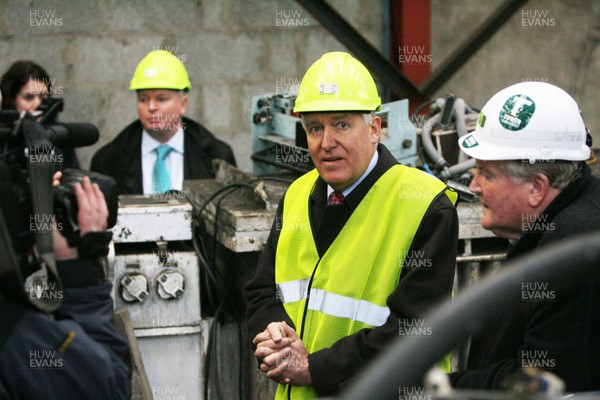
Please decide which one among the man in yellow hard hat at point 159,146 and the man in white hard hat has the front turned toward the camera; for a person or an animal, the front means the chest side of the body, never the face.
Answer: the man in yellow hard hat

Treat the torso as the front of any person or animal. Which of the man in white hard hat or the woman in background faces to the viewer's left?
the man in white hard hat

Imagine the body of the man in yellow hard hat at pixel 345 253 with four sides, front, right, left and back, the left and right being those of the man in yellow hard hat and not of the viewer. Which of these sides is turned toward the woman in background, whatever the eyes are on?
right

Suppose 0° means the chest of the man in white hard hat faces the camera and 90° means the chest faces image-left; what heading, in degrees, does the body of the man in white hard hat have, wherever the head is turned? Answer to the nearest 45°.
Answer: approximately 90°

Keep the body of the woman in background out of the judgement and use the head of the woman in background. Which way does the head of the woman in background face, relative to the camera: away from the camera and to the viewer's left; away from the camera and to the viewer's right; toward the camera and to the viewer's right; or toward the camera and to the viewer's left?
toward the camera and to the viewer's right

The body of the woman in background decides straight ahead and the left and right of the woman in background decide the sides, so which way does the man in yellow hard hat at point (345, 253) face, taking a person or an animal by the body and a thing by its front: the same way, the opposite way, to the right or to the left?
to the right

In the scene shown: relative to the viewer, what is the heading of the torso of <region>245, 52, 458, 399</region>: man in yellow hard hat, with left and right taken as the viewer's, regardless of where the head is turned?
facing the viewer and to the left of the viewer

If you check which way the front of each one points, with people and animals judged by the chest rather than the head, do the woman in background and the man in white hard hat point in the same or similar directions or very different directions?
very different directions

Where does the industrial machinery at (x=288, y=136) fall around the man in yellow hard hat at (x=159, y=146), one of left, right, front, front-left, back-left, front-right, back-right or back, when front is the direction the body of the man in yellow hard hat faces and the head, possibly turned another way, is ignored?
front-left

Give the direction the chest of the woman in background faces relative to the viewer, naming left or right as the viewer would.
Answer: facing the viewer and to the right of the viewer

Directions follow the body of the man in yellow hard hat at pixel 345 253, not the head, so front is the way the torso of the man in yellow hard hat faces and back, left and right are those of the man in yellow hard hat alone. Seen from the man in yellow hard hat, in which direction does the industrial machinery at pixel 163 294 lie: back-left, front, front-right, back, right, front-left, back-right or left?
right

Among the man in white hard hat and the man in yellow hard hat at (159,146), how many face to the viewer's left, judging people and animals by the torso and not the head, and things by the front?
1

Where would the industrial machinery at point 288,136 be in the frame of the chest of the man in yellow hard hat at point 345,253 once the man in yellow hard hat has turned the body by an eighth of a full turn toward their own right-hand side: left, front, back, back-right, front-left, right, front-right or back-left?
right

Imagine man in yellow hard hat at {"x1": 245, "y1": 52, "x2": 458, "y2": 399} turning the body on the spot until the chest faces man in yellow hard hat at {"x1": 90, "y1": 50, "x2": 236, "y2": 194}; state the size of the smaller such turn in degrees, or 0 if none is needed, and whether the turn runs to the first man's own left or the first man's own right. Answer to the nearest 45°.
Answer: approximately 90° to the first man's own right

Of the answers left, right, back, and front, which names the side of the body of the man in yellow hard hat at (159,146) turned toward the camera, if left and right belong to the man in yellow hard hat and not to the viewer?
front
